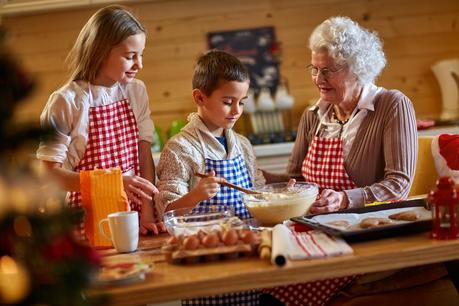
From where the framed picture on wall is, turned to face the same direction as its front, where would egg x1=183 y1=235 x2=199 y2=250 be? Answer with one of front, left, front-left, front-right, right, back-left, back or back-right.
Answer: front

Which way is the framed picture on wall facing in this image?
toward the camera

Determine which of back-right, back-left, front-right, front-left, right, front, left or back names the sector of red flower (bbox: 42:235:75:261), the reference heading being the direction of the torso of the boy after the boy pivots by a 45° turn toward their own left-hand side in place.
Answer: right

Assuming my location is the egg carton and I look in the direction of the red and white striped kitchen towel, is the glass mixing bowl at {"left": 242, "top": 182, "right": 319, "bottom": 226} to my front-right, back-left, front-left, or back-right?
front-left

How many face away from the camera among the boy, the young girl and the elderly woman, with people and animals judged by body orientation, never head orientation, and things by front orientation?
0

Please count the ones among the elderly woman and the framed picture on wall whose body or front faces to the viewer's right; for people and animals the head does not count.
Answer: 0

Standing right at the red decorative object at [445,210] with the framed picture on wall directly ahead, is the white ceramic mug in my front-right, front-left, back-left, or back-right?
front-left

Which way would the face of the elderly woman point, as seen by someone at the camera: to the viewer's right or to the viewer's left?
to the viewer's left

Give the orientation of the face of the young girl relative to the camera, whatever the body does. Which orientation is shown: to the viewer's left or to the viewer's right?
to the viewer's right

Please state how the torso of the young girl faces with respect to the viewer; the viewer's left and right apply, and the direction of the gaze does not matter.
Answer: facing the viewer and to the right of the viewer

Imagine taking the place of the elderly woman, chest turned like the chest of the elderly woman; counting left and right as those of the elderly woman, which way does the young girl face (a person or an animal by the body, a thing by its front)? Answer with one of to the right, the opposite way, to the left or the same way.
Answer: to the left

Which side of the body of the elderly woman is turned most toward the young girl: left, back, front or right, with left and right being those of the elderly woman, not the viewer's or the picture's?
front

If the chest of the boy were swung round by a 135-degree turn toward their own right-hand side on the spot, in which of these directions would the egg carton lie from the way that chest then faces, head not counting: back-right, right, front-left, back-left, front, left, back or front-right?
left

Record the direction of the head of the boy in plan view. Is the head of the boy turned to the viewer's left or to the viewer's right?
to the viewer's right

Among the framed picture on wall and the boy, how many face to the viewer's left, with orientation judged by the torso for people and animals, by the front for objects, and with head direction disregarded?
0

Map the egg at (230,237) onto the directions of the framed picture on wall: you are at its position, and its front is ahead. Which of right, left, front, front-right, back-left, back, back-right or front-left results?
front

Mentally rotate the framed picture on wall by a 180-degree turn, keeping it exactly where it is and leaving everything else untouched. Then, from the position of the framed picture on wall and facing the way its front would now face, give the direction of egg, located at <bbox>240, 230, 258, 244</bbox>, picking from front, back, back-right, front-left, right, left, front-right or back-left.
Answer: back
